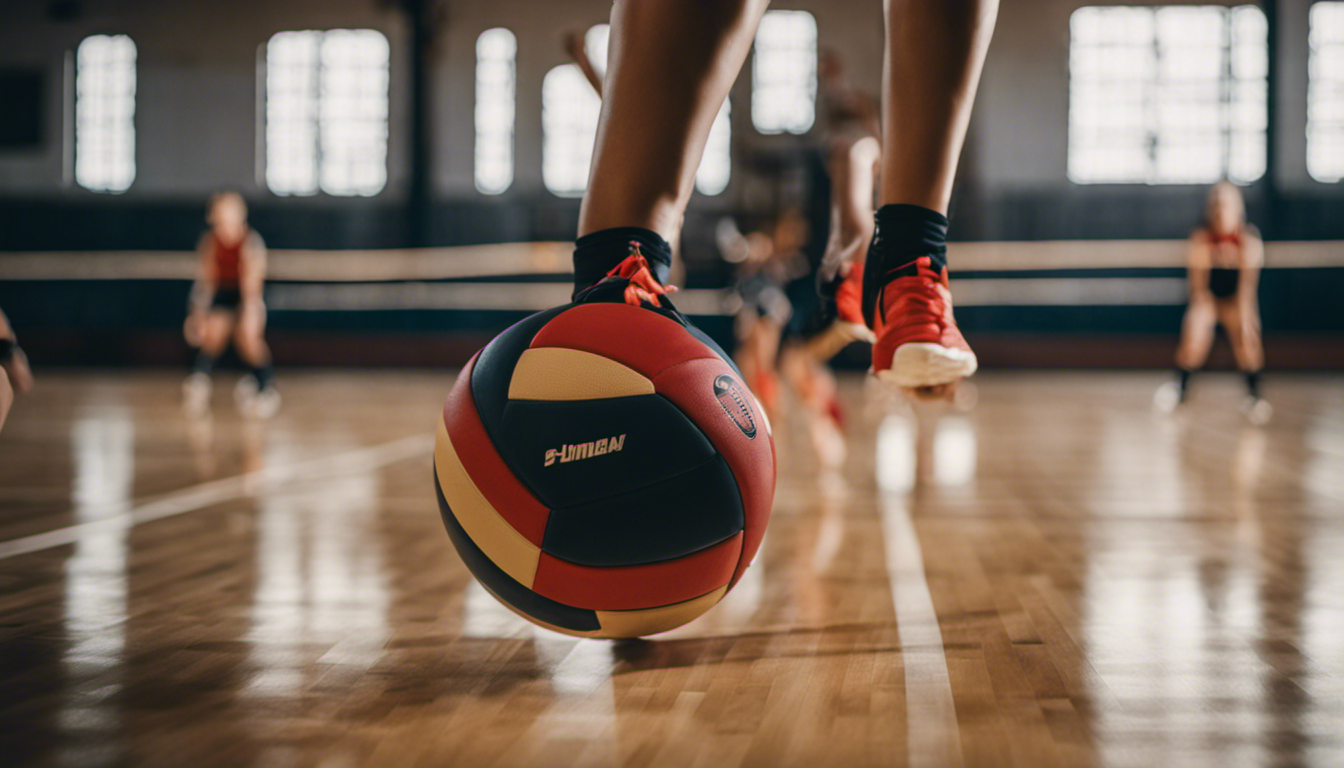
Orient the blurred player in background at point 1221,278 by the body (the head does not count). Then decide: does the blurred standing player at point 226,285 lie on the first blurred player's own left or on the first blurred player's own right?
on the first blurred player's own right

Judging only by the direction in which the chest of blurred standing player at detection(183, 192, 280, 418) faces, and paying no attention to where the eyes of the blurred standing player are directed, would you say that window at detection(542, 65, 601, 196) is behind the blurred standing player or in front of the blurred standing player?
behind

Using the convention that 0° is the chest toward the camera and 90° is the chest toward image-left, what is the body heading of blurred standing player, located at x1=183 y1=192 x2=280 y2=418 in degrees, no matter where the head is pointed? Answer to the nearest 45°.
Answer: approximately 0°

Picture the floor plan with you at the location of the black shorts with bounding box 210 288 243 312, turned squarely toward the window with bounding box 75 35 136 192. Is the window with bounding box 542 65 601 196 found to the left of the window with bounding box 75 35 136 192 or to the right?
right

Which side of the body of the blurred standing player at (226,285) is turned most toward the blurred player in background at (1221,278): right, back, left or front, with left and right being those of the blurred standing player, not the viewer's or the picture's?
left

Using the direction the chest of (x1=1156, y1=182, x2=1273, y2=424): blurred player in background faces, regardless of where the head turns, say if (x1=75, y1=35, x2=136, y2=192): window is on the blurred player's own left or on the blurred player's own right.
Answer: on the blurred player's own right

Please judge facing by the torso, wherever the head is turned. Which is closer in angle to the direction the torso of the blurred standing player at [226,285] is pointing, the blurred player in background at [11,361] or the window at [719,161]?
the blurred player in background

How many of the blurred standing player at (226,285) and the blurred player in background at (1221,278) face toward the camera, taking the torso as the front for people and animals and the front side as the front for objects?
2

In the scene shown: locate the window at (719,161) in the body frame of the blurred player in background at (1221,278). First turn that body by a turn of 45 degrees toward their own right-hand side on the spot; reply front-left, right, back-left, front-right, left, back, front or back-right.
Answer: right
